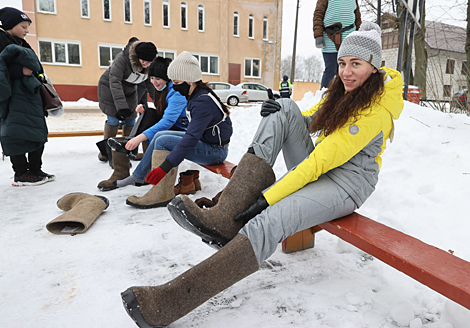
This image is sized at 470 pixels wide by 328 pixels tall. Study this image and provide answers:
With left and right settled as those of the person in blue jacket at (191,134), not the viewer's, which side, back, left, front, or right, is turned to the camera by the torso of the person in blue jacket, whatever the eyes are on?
left

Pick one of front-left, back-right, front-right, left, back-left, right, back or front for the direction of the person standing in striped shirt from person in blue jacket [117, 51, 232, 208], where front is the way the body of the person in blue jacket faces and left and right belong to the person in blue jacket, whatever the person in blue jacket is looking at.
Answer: back-right

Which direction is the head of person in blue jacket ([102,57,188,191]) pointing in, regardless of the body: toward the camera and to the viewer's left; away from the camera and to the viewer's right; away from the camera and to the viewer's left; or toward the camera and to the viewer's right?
toward the camera and to the viewer's left

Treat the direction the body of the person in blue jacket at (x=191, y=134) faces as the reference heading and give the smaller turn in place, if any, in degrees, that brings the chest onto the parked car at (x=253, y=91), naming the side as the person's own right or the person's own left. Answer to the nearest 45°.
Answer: approximately 90° to the person's own right

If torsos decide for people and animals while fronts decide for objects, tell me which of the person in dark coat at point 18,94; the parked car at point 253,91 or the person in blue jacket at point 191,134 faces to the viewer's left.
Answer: the person in blue jacket

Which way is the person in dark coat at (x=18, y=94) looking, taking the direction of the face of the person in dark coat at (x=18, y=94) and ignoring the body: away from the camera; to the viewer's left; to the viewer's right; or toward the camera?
to the viewer's right

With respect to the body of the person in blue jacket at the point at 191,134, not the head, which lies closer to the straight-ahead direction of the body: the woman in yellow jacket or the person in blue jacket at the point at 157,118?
the person in blue jacket

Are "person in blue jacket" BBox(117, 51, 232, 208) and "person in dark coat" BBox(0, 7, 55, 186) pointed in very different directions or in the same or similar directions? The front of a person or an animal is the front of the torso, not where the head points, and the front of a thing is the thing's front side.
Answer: very different directions
